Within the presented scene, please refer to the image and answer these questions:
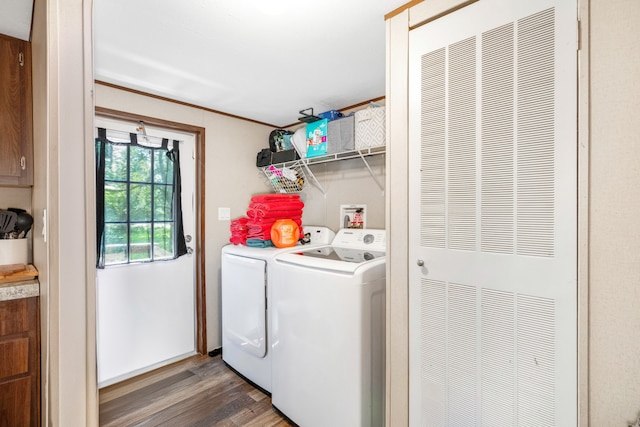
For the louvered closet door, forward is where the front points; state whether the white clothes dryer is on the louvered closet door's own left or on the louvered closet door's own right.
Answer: on the louvered closet door's own right

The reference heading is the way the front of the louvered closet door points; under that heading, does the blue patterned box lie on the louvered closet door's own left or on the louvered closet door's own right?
on the louvered closet door's own right

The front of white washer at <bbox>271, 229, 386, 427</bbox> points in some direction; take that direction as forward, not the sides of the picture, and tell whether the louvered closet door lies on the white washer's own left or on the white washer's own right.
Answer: on the white washer's own left

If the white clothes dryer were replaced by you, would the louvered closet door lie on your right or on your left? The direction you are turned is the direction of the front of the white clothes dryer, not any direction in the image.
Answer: on your left

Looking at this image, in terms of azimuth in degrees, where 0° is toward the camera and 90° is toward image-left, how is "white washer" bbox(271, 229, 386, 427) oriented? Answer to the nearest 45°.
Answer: approximately 45°

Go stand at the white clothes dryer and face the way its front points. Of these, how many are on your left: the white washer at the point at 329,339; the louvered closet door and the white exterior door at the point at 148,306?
2
